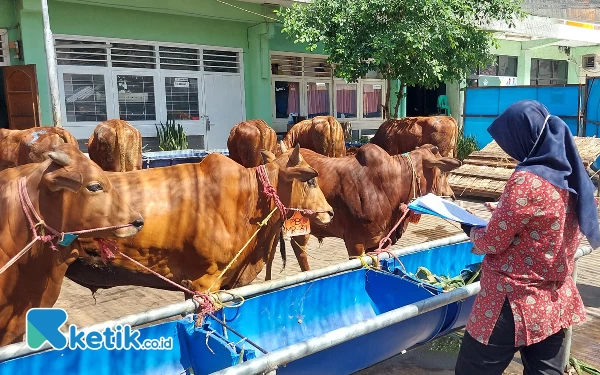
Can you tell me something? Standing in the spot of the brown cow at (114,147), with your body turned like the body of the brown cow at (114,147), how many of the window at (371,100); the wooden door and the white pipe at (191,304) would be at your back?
1

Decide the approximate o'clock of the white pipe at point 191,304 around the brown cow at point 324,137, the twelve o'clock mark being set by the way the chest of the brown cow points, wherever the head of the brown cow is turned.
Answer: The white pipe is roughly at 8 o'clock from the brown cow.

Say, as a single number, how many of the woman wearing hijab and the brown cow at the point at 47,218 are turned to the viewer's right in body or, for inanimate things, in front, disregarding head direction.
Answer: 1

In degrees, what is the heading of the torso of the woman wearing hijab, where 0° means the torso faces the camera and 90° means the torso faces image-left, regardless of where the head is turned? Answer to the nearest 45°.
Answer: approximately 135°

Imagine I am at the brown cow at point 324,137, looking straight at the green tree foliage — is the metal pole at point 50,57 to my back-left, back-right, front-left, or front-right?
back-left

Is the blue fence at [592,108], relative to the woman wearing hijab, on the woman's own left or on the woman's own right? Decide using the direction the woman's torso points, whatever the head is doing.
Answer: on the woman's own right

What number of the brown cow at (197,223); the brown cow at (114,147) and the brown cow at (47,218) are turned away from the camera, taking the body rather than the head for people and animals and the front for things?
1

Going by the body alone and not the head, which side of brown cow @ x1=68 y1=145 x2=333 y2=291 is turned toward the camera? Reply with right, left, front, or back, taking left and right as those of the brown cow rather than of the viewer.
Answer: right

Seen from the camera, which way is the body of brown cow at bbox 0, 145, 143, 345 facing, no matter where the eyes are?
to the viewer's right

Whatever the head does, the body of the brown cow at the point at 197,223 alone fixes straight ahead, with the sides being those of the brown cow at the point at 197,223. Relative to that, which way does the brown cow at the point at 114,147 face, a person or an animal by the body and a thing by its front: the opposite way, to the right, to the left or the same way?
to the left

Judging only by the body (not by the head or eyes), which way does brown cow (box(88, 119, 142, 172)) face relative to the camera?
away from the camera

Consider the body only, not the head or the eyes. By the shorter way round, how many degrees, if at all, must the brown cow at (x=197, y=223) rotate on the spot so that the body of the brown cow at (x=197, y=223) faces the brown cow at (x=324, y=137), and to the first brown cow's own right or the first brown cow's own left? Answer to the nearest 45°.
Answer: approximately 45° to the first brown cow's own left

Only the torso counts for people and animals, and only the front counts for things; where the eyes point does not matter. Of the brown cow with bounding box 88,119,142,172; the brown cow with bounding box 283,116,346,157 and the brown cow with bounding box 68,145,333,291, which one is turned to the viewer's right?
the brown cow with bounding box 68,145,333,291

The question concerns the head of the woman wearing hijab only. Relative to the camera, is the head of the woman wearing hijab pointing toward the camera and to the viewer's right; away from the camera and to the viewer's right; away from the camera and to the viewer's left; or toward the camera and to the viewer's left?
away from the camera and to the viewer's left

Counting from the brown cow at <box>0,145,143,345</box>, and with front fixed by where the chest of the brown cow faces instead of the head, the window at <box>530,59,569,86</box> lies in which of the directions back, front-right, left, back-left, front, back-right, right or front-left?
front-left

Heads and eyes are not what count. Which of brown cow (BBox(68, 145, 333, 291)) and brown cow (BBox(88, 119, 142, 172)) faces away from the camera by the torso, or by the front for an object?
brown cow (BBox(88, 119, 142, 172))

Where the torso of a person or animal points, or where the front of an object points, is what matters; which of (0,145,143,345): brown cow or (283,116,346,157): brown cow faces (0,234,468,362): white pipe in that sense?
(0,145,143,345): brown cow

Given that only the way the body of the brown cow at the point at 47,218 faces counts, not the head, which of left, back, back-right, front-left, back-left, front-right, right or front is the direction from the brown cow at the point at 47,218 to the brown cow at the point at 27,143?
left

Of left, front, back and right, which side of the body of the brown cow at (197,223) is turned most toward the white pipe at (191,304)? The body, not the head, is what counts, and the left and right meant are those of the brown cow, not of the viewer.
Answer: right
